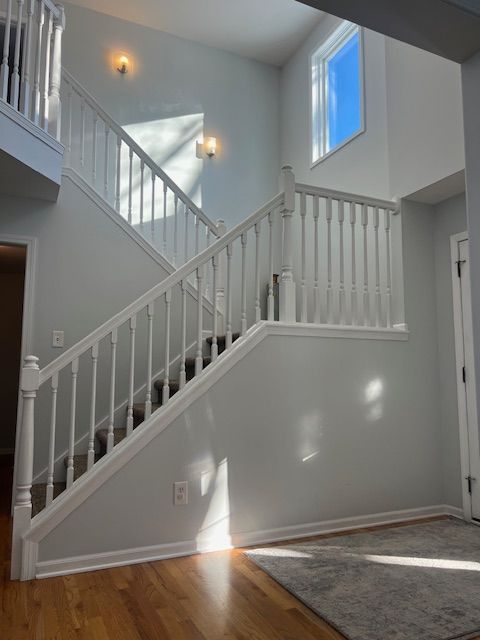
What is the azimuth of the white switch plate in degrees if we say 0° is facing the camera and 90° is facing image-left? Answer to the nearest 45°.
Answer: approximately 0°

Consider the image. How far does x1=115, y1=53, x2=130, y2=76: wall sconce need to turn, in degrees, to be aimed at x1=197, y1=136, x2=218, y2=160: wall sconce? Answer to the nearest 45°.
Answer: approximately 90° to its left

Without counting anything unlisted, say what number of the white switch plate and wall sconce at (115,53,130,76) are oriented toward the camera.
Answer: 2

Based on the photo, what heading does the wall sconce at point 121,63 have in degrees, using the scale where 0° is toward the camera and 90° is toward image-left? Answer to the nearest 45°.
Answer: approximately 0°
